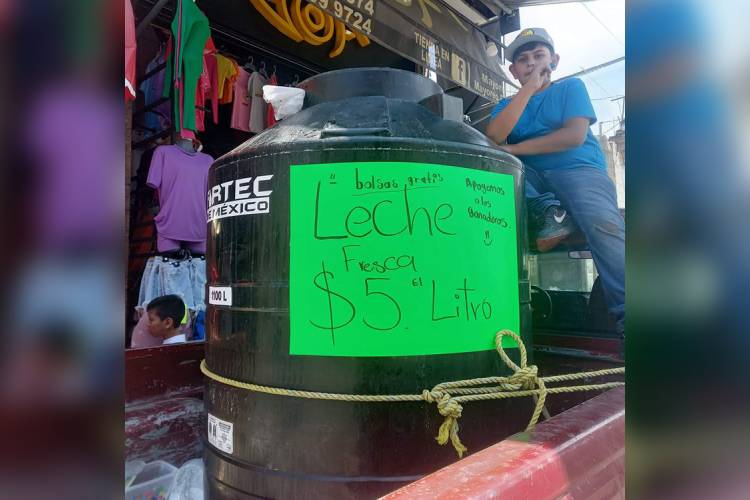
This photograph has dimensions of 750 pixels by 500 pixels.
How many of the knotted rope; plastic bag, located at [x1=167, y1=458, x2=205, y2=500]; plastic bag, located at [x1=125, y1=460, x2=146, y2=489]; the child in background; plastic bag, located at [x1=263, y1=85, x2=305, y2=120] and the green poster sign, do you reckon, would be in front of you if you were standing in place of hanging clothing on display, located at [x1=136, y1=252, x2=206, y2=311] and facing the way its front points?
6

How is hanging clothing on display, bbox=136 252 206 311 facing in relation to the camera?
toward the camera

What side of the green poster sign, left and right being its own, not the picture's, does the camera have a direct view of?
front

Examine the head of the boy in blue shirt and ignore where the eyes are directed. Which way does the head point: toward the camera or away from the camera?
toward the camera

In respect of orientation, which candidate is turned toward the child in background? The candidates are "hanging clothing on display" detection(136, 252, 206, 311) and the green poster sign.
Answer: the hanging clothing on display

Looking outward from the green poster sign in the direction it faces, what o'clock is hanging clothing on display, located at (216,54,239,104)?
The hanging clothing on display is roughly at 5 o'clock from the green poster sign.

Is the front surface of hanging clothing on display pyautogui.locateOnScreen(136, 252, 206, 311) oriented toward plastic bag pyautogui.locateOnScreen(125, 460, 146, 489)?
yes

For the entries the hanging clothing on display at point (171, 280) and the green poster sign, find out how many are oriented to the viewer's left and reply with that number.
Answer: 0
